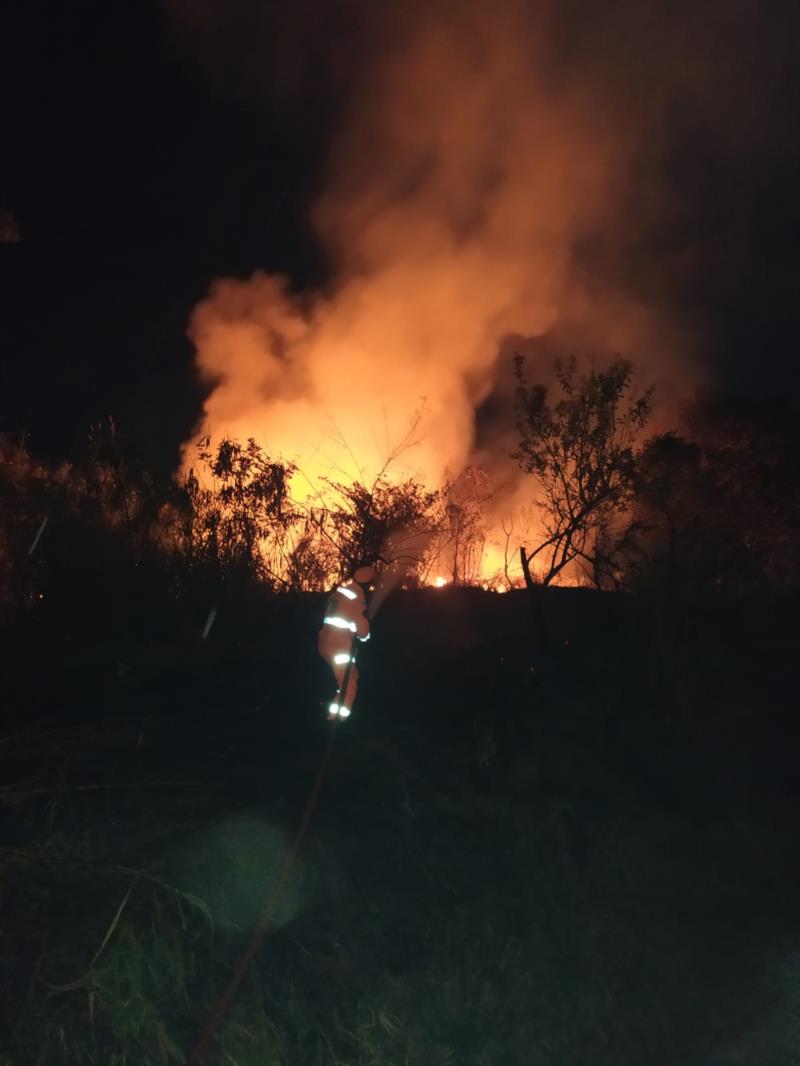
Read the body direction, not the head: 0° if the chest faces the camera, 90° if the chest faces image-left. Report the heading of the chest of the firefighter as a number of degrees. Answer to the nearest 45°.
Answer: approximately 225°
